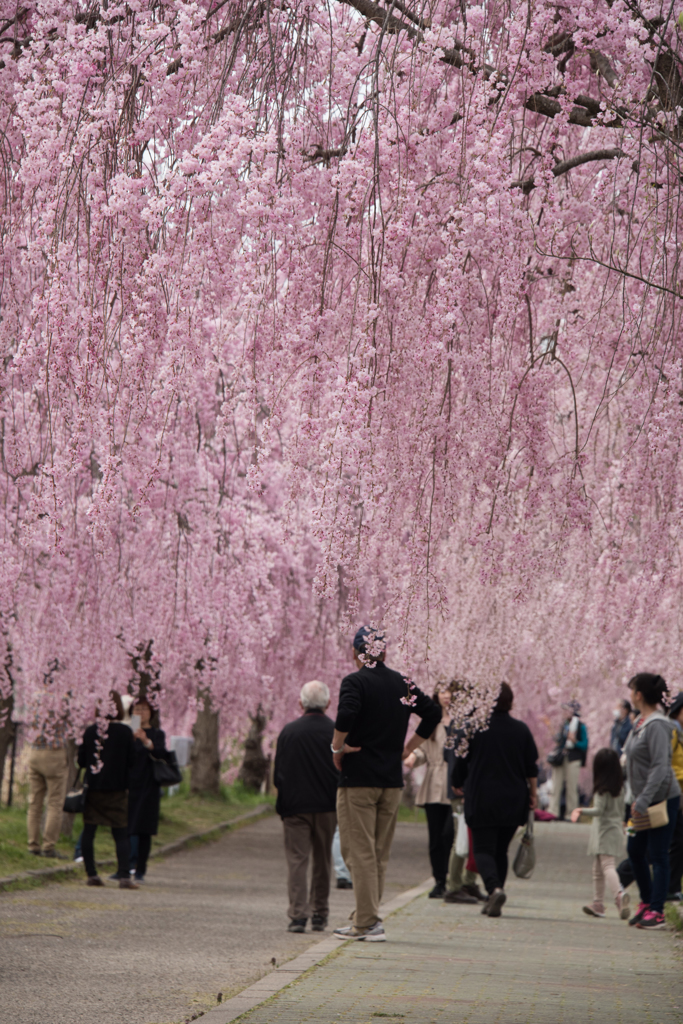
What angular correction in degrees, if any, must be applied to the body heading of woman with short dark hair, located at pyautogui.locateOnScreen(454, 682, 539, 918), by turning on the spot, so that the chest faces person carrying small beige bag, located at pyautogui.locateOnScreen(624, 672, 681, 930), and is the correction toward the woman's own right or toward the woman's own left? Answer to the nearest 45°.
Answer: approximately 90° to the woman's own right

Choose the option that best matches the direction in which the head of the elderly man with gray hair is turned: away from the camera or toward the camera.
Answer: away from the camera

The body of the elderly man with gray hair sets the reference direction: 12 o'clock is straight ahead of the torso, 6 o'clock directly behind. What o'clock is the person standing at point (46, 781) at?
The person standing is roughly at 11 o'clock from the elderly man with gray hair.

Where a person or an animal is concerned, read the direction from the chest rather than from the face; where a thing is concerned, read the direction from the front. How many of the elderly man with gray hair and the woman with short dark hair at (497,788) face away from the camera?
2

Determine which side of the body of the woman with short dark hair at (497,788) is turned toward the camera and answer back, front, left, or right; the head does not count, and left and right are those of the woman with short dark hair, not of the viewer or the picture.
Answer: back

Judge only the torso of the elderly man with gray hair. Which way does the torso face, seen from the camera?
away from the camera

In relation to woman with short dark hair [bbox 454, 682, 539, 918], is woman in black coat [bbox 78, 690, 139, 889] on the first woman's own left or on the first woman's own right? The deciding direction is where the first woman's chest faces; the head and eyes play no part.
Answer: on the first woman's own left
